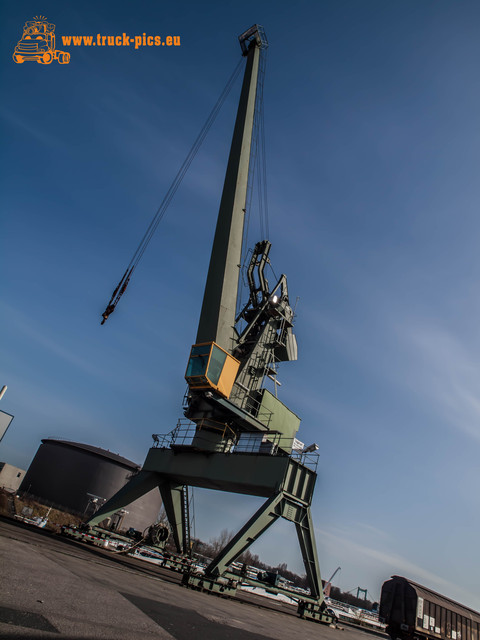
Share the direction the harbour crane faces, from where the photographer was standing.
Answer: facing the viewer and to the left of the viewer

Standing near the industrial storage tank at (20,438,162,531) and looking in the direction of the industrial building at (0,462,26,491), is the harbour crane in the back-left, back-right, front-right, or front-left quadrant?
back-left

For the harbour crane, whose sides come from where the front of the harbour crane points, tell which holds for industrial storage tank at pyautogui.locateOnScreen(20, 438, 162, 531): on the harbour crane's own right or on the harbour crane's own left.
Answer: on the harbour crane's own right

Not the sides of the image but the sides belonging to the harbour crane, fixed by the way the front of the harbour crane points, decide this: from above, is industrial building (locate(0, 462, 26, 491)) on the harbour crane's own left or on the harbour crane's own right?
on the harbour crane's own right
